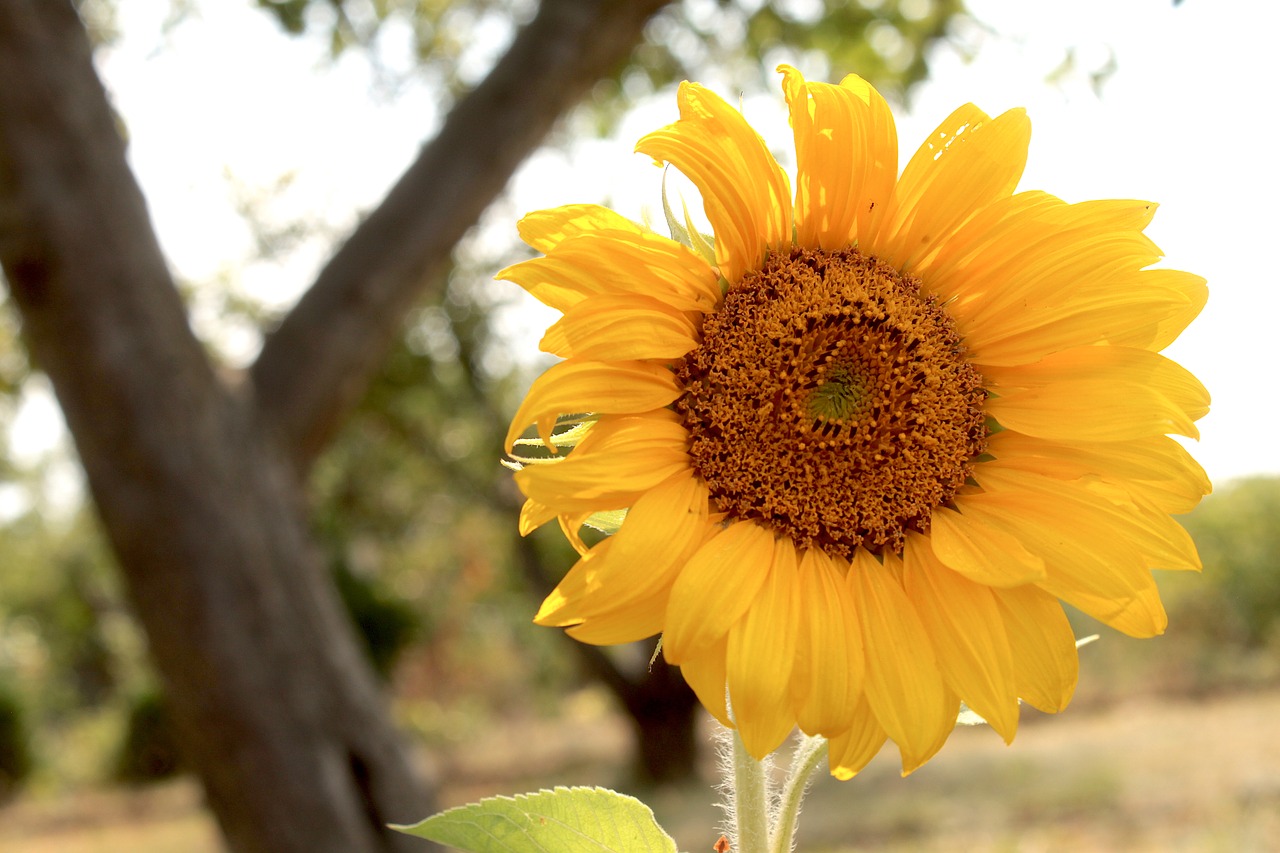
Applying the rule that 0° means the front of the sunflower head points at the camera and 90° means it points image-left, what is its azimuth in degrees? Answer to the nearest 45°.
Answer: approximately 0°

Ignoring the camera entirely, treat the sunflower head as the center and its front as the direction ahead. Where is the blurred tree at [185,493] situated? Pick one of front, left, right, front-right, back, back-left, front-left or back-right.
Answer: back-right
